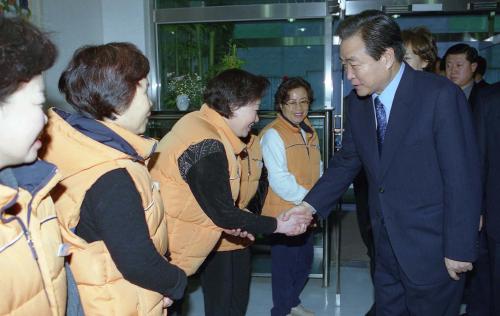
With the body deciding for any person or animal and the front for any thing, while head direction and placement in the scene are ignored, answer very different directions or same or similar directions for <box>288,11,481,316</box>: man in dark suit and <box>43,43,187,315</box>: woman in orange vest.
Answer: very different directions

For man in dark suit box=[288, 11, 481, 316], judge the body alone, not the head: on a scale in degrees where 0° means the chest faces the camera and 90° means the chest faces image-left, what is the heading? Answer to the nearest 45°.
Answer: approximately 45°

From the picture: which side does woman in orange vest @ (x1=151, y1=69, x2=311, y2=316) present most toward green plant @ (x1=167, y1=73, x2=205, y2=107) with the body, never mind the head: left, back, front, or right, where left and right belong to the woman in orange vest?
left

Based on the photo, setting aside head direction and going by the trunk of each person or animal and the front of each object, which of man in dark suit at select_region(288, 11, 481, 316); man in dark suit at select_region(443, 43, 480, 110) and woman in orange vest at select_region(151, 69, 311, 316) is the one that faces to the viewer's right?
the woman in orange vest

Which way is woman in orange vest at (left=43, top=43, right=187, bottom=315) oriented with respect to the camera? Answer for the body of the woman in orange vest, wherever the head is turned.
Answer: to the viewer's right

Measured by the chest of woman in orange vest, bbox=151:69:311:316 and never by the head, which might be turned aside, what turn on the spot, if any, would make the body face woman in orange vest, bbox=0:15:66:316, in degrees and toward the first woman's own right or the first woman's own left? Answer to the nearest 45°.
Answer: approximately 90° to the first woman's own right

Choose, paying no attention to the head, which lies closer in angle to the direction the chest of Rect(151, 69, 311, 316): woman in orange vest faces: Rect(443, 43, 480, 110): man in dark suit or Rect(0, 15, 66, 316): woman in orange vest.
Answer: the man in dark suit

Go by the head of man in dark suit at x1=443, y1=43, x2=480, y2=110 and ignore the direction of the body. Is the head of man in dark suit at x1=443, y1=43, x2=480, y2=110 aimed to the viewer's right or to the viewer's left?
to the viewer's left

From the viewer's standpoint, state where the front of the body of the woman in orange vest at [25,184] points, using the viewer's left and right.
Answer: facing the viewer and to the right of the viewer

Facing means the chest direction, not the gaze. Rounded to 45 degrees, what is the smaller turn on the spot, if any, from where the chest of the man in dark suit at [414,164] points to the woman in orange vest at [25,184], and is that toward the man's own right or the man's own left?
0° — they already face them

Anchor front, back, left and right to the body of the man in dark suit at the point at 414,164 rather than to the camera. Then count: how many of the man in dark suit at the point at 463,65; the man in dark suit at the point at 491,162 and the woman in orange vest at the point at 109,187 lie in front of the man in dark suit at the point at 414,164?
1

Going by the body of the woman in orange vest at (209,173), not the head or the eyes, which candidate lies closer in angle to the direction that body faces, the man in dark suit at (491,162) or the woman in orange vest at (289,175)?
the man in dark suit

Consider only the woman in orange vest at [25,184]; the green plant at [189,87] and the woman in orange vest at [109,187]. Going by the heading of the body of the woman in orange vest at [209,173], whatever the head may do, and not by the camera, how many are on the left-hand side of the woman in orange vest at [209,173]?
1

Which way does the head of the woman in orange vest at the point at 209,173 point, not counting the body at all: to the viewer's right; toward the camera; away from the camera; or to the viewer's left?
to the viewer's right

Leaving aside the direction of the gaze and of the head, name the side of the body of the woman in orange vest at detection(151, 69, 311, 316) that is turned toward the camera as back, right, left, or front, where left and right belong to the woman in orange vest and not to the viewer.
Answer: right

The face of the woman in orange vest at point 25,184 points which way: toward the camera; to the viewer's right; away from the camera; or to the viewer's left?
to the viewer's right

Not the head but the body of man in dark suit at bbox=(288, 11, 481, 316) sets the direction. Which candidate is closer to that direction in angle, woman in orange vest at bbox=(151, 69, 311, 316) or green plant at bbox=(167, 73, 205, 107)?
the woman in orange vest

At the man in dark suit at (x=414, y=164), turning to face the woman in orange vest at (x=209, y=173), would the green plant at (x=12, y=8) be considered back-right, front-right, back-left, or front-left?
front-right
